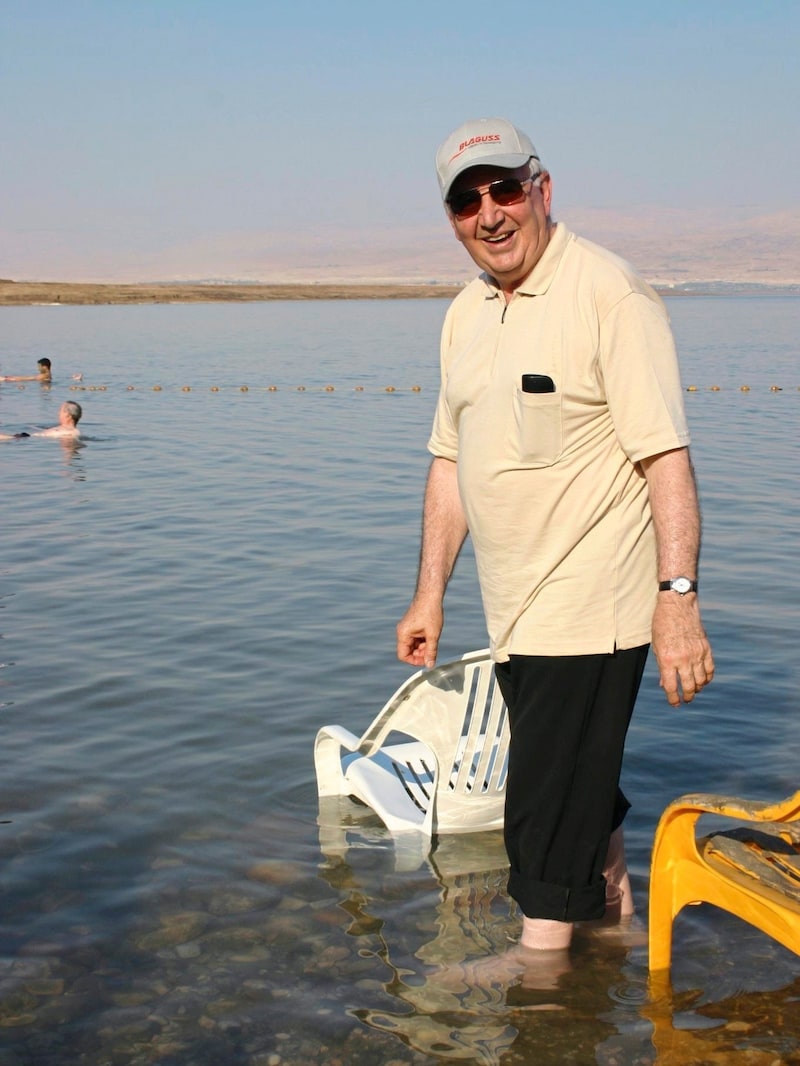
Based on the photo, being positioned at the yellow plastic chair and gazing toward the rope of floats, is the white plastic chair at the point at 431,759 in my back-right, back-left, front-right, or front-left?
front-left

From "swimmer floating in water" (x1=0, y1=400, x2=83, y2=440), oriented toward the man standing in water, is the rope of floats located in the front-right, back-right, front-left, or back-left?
back-left

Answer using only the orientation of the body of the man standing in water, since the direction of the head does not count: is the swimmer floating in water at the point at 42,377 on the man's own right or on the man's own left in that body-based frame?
on the man's own right

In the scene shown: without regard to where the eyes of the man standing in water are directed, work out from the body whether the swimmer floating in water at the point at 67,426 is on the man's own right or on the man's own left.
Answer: on the man's own right

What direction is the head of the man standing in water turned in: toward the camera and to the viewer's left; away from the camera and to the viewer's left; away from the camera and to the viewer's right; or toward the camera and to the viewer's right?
toward the camera and to the viewer's left

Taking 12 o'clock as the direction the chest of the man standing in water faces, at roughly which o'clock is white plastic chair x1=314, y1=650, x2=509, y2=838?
The white plastic chair is roughly at 4 o'clock from the man standing in water.
